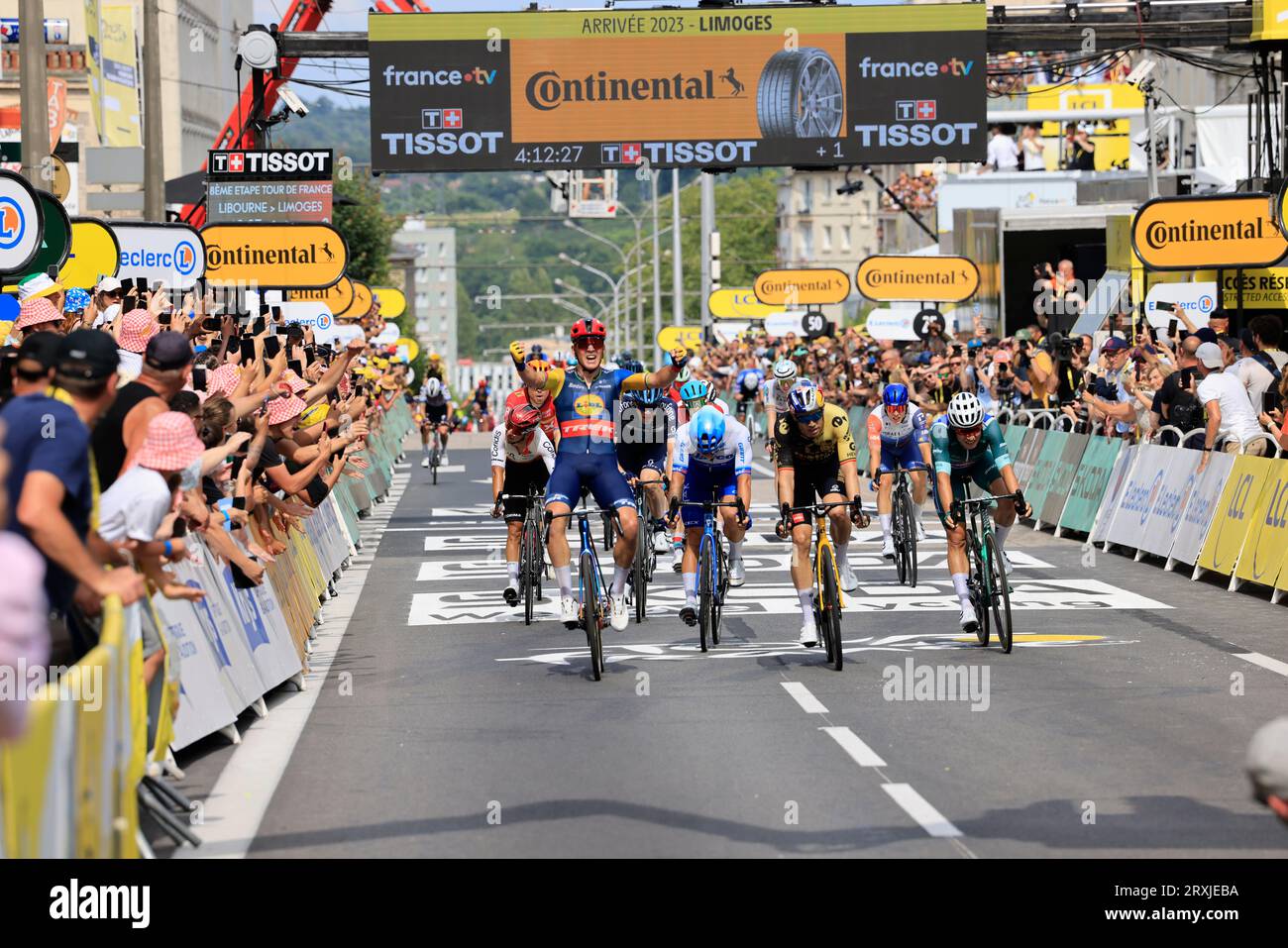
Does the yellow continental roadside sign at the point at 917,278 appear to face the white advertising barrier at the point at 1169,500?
yes

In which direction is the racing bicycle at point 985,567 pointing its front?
toward the camera

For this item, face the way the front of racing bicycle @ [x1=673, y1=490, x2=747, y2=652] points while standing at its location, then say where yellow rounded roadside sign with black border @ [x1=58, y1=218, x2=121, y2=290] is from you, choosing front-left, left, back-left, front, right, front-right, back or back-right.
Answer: back-right

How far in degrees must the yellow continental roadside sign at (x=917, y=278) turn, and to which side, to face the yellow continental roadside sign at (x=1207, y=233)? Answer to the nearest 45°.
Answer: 0° — it already faces it

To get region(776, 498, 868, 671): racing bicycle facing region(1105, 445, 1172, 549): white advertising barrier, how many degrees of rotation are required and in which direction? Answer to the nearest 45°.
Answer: approximately 180°

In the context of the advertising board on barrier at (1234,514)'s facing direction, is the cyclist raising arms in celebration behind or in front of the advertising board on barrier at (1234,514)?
in front

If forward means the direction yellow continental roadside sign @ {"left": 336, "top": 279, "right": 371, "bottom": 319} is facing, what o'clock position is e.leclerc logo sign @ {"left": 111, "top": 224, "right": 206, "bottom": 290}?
The e.leclerc logo sign is roughly at 12 o'clock from the yellow continental roadside sign.

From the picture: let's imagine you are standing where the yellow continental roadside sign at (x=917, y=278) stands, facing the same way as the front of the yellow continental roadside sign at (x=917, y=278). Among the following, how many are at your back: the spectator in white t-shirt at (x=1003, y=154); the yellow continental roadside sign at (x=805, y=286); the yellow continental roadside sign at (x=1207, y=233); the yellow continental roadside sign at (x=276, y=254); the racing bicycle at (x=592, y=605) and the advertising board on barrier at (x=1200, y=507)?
2

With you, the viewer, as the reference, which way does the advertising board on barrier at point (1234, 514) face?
facing the viewer and to the left of the viewer

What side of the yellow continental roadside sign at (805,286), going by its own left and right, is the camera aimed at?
front

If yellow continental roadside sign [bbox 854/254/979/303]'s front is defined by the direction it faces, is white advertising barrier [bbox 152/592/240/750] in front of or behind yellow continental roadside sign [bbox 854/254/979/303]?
in front

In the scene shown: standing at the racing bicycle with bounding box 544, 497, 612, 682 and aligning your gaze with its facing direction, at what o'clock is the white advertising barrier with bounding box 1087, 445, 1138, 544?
The white advertising barrier is roughly at 7 o'clock from the racing bicycle.

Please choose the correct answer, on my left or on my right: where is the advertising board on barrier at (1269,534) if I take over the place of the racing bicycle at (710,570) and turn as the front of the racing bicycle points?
on my left

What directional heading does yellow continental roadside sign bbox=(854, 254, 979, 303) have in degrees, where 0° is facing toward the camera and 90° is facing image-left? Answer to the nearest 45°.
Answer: approximately 0°

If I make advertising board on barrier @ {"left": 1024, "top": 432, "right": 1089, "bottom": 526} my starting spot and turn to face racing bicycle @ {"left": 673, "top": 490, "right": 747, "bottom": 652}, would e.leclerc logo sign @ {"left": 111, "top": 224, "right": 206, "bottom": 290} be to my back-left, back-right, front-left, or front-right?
front-right

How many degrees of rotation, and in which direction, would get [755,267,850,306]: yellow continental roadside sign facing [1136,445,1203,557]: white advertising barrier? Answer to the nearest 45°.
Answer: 0° — it already faces it

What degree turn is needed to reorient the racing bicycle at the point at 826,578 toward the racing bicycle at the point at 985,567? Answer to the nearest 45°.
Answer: approximately 135° to its left
